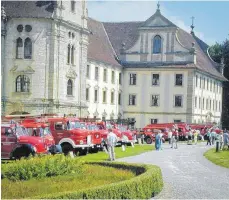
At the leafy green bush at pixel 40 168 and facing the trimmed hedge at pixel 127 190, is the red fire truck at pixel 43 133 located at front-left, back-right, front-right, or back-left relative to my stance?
back-left

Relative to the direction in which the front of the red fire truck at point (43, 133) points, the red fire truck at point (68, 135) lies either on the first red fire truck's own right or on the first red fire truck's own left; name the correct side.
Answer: on the first red fire truck's own left
